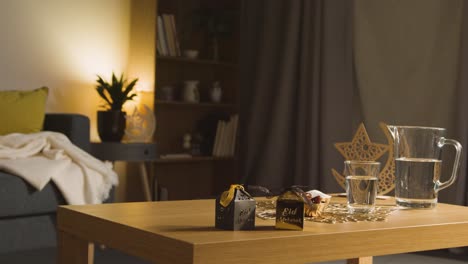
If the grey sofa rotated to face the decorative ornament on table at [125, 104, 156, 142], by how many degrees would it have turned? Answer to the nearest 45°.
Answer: approximately 90° to its left

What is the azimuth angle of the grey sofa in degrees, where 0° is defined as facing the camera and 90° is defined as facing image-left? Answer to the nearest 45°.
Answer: approximately 315°

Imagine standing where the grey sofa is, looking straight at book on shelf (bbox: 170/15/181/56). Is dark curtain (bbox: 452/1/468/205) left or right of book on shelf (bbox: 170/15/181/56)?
right

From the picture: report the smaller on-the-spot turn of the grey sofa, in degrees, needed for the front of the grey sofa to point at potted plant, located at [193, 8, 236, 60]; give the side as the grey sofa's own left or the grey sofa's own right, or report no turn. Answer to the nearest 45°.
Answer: approximately 90° to the grey sofa's own left

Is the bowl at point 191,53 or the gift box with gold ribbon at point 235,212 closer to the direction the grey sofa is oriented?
the gift box with gold ribbon

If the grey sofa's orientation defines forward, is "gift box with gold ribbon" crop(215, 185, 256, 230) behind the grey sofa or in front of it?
in front

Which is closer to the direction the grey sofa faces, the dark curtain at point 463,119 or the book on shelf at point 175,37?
the dark curtain

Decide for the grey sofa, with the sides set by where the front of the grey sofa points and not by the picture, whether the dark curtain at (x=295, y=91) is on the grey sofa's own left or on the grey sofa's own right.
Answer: on the grey sofa's own left
